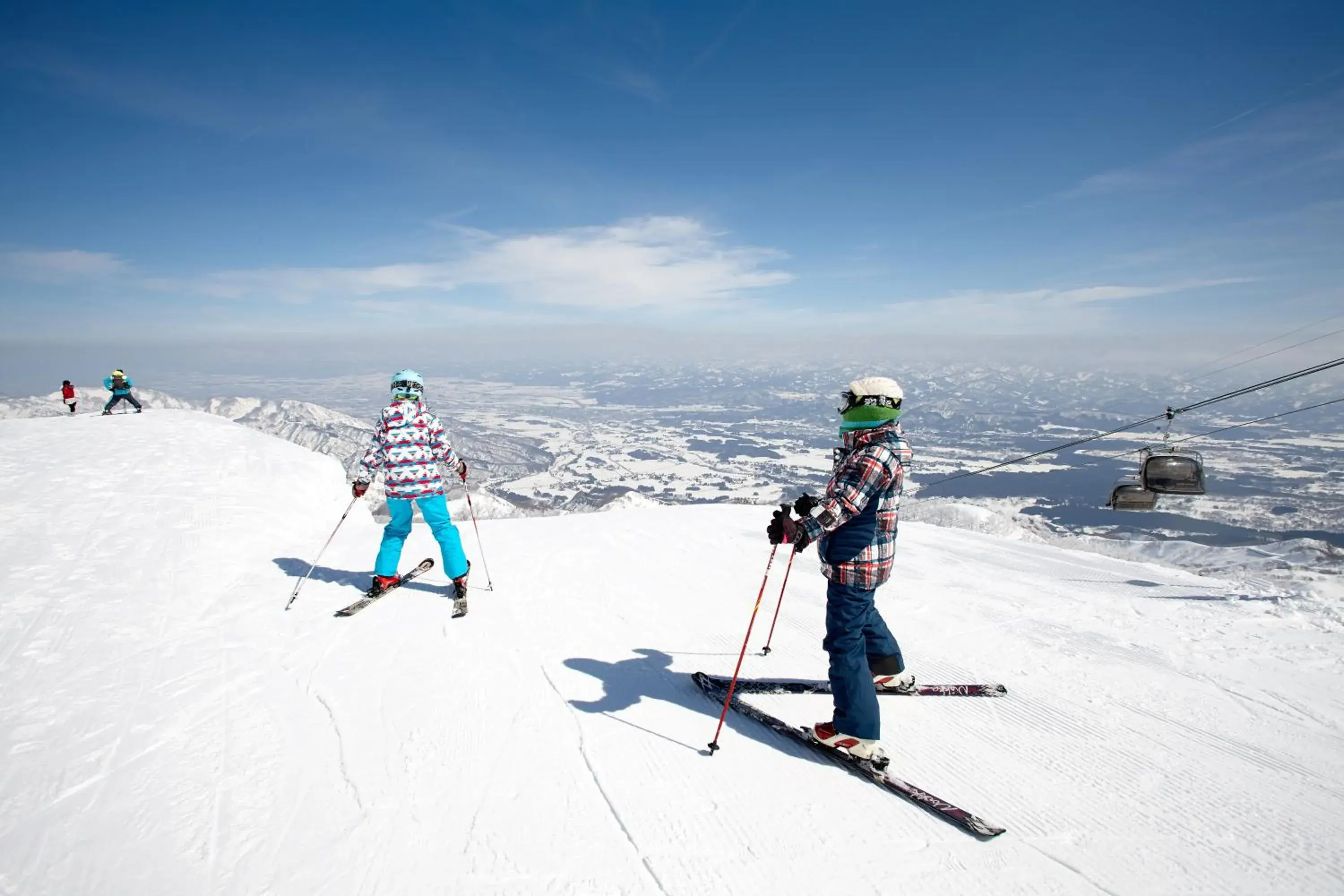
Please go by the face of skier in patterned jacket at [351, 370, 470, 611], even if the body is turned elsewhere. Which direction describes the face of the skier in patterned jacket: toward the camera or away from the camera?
away from the camera

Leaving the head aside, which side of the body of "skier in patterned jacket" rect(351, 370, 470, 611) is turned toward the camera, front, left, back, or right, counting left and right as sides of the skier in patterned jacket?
back

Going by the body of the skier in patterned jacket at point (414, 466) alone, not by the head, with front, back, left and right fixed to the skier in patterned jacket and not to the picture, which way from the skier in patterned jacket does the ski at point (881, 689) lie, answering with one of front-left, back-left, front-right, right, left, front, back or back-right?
back-right

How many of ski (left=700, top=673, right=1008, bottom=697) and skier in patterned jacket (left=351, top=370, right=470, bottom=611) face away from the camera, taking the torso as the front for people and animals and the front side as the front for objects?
1

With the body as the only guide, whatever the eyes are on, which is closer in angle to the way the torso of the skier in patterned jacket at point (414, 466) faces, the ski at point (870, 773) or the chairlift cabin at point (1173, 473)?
the chairlift cabin

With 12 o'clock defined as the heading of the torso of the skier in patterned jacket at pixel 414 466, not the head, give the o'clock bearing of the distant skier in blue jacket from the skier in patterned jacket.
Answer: The distant skier in blue jacket is roughly at 11 o'clock from the skier in patterned jacket.

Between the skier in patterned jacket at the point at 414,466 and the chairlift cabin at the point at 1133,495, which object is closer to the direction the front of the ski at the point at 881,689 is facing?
the skier in patterned jacket

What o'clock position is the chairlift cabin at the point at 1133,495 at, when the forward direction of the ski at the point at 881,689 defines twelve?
The chairlift cabin is roughly at 4 o'clock from the ski.

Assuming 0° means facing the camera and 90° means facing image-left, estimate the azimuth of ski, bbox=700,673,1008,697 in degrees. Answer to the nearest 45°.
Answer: approximately 90°

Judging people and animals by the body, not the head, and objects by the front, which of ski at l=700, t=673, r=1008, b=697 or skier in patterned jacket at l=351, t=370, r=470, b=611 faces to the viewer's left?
the ski
